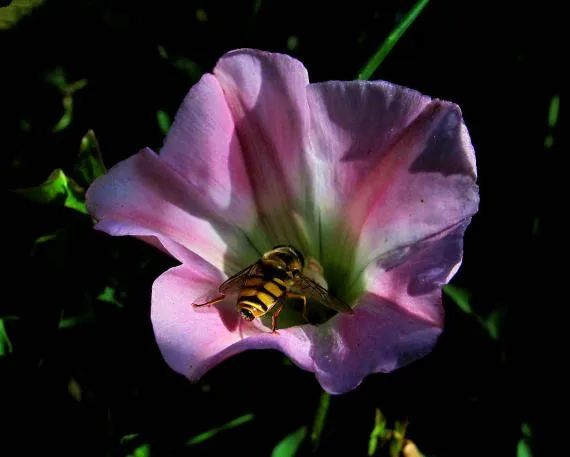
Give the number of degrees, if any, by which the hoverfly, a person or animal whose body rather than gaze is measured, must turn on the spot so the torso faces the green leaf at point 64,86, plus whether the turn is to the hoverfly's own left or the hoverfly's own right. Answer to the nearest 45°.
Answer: approximately 90° to the hoverfly's own left

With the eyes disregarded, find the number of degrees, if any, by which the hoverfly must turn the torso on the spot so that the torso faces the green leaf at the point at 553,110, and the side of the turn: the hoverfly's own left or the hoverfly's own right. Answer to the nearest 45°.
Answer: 0° — it already faces it

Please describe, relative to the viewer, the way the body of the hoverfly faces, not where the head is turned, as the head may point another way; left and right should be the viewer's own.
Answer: facing away from the viewer and to the right of the viewer

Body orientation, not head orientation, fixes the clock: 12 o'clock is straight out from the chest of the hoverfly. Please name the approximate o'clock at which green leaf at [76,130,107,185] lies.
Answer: The green leaf is roughly at 9 o'clock from the hoverfly.

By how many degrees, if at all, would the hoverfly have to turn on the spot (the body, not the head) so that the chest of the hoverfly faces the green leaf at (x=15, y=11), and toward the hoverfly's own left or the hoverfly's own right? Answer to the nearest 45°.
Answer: approximately 90° to the hoverfly's own left

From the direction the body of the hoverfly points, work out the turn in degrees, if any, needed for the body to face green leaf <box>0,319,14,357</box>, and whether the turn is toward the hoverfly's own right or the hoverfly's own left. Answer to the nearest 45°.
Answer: approximately 135° to the hoverfly's own left
